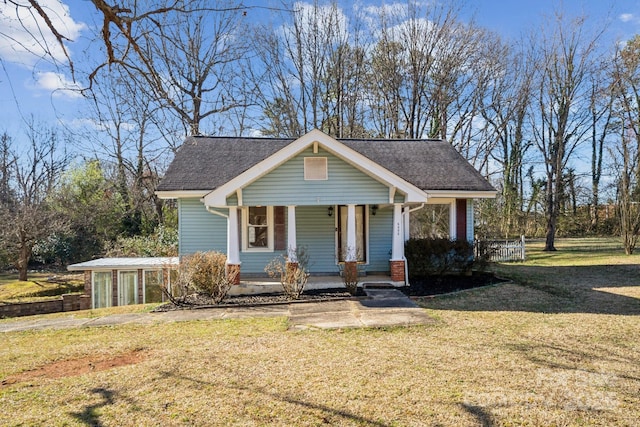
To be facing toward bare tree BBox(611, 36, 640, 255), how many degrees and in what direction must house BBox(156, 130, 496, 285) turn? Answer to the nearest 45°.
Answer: approximately 135° to its left

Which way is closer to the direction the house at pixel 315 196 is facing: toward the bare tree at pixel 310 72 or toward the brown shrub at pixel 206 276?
the brown shrub

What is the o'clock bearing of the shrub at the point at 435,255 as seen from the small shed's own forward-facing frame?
The shrub is roughly at 10 o'clock from the small shed.

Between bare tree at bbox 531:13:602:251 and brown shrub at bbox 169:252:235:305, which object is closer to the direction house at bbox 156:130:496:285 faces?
the brown shrub

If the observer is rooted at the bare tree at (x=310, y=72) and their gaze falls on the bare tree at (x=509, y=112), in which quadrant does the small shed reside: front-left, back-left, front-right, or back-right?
back-right

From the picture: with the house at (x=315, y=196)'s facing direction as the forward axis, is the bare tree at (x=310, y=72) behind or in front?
behind

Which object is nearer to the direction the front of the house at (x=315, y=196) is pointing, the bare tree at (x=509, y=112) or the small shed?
the small shed

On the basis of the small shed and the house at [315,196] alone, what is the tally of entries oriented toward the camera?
2

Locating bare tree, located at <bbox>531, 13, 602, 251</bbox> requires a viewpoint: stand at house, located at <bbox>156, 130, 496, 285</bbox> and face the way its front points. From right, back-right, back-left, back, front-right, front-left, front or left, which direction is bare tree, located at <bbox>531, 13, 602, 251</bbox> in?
back-left

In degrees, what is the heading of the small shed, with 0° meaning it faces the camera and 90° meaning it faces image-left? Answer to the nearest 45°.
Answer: approximately 0°

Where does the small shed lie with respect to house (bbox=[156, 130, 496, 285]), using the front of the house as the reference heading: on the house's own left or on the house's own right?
on the house's own right

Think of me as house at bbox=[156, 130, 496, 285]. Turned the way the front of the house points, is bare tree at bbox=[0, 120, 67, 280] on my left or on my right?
on my right
